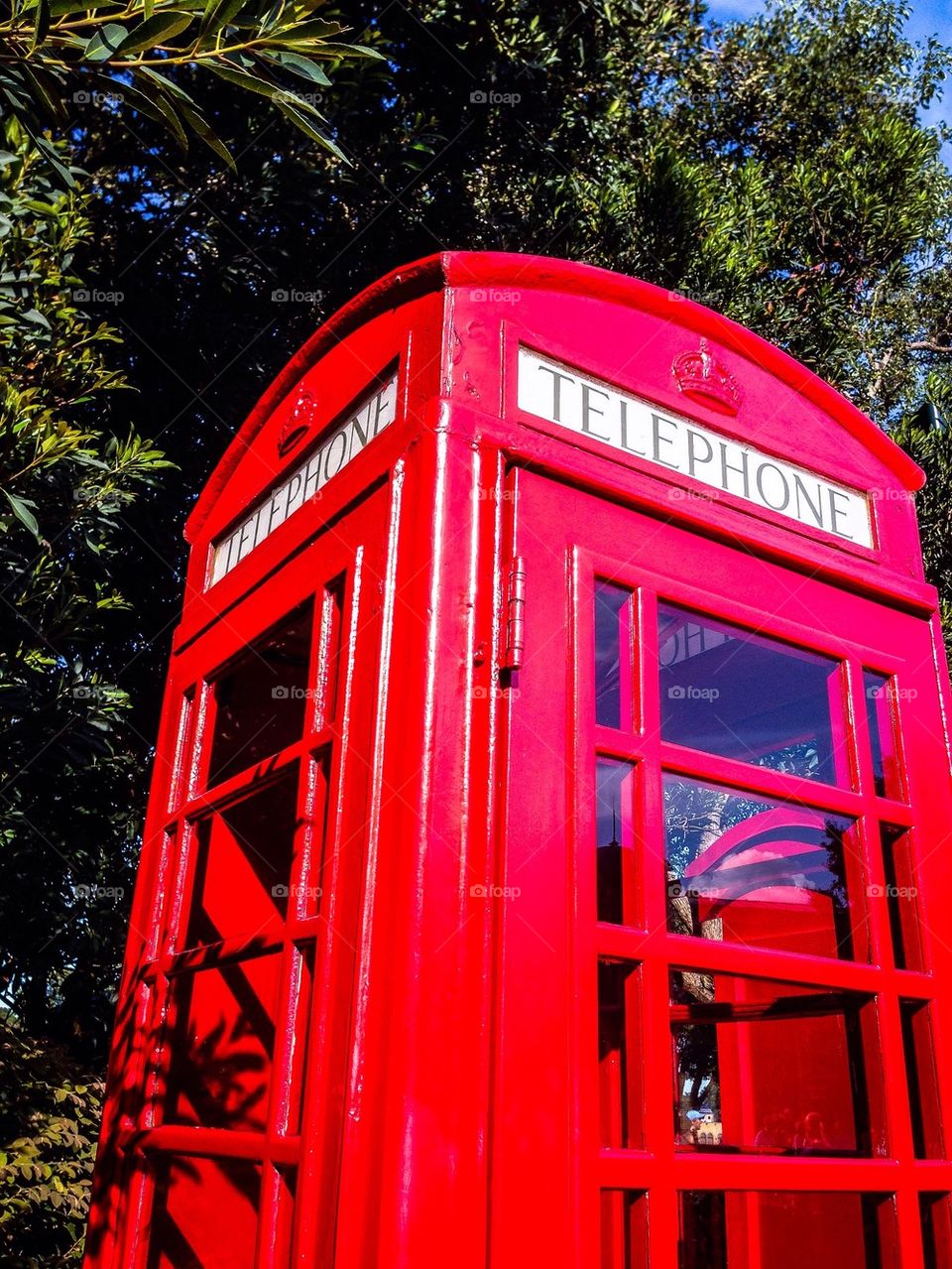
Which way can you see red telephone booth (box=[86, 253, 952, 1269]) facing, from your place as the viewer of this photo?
facing the viewer and to the right of the viewer
